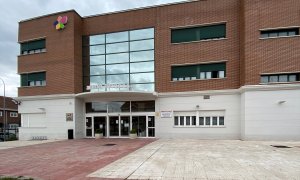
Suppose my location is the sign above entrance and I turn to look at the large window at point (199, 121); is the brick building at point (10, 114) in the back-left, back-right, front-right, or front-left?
back-left

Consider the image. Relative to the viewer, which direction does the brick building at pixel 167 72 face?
toward the camera
